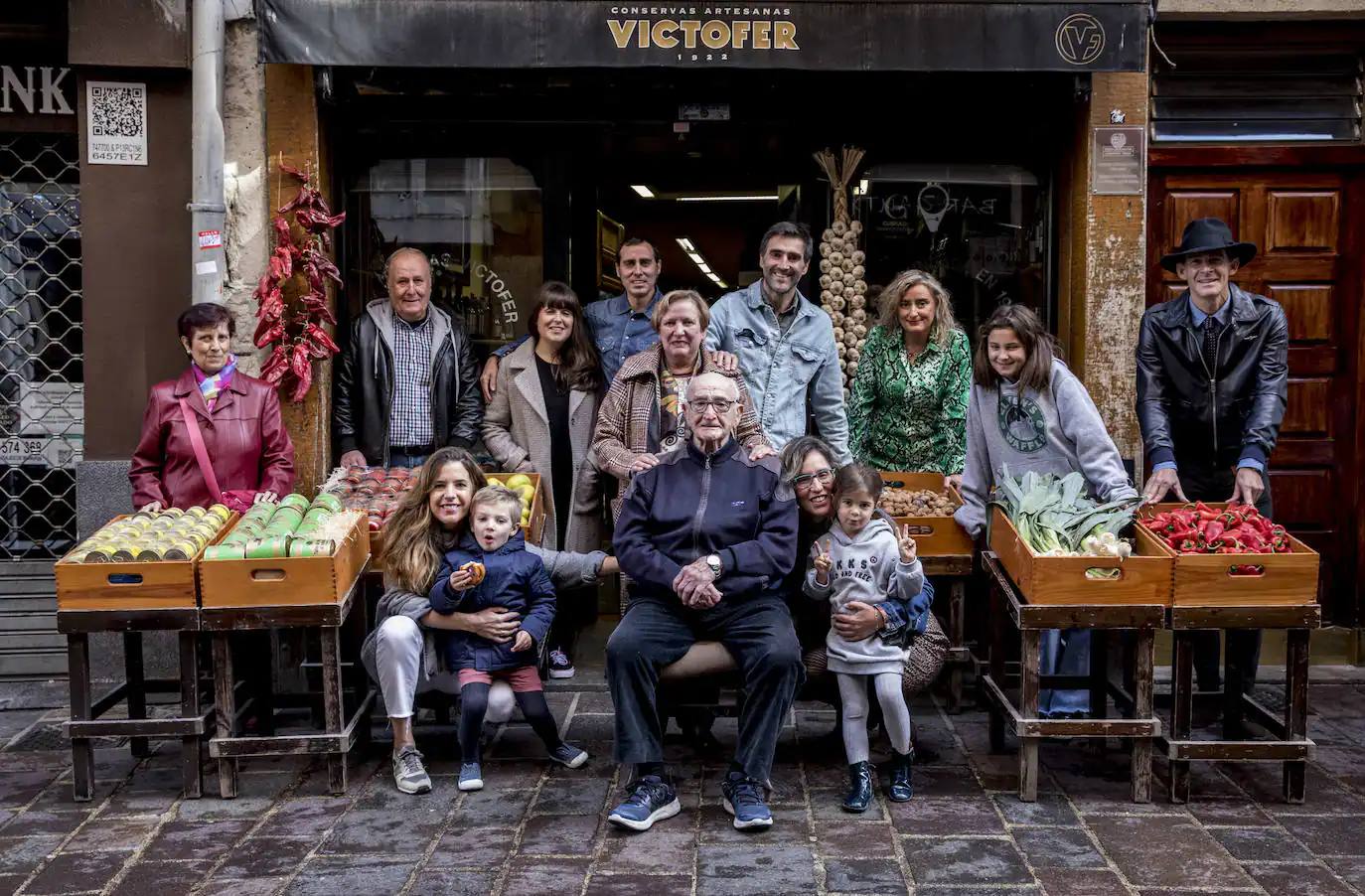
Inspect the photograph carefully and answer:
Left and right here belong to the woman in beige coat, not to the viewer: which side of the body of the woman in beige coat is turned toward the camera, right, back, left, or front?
front

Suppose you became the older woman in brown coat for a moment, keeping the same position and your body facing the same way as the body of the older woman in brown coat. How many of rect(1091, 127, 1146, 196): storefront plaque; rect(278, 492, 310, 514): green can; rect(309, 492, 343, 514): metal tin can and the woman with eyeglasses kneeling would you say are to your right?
2

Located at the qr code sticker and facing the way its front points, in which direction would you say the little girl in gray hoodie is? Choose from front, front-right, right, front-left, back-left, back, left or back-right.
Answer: front-left

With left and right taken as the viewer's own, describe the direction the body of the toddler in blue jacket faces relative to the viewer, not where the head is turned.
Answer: facing the viewer

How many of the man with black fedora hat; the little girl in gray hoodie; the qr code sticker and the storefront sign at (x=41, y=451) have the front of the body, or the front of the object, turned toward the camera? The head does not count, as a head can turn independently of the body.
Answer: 4

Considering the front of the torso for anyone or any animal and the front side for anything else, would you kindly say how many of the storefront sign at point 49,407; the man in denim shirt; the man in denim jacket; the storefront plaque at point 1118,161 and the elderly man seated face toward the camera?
5

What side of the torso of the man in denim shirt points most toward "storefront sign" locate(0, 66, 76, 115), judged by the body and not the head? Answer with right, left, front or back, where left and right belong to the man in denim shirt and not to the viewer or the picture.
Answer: right

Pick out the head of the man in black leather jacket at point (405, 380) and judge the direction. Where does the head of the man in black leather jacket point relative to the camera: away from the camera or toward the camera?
toward the camera

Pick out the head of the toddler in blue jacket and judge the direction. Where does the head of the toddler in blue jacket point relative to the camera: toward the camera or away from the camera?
toward the camera

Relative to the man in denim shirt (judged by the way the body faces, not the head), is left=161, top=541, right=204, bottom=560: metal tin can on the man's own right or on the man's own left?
on the man's own right

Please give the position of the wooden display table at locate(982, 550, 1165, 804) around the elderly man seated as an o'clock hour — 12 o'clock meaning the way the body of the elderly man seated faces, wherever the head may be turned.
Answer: The wooden display table is roughly at 9 o'clock from the elderly man seated.

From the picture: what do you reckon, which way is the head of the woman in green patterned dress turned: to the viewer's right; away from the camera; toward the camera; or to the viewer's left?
toward the camera

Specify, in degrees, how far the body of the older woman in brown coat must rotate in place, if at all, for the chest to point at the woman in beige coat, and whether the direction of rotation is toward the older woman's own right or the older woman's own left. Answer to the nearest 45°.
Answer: approximately 135° to the older woman's own right

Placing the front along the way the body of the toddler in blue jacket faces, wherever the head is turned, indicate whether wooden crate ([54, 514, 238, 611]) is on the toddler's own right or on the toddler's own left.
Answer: on the toddler's own right

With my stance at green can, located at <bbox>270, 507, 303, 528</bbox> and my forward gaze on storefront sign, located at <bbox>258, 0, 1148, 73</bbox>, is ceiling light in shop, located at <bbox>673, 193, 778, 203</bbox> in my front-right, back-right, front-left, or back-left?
front-left

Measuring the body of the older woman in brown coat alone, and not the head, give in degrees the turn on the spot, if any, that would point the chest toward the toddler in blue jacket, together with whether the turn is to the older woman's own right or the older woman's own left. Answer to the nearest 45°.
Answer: approximately 45° to the older woman's own right

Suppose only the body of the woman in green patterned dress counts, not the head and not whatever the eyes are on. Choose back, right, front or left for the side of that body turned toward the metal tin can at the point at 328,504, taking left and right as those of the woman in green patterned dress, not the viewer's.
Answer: right

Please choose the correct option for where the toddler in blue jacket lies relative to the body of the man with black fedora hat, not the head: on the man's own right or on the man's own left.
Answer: on the man's own right

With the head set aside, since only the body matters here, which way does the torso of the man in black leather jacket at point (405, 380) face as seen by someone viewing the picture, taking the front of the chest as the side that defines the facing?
toward the camera

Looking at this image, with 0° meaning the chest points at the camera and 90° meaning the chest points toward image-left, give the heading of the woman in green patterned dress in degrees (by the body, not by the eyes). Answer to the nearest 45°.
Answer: approximately 0°
